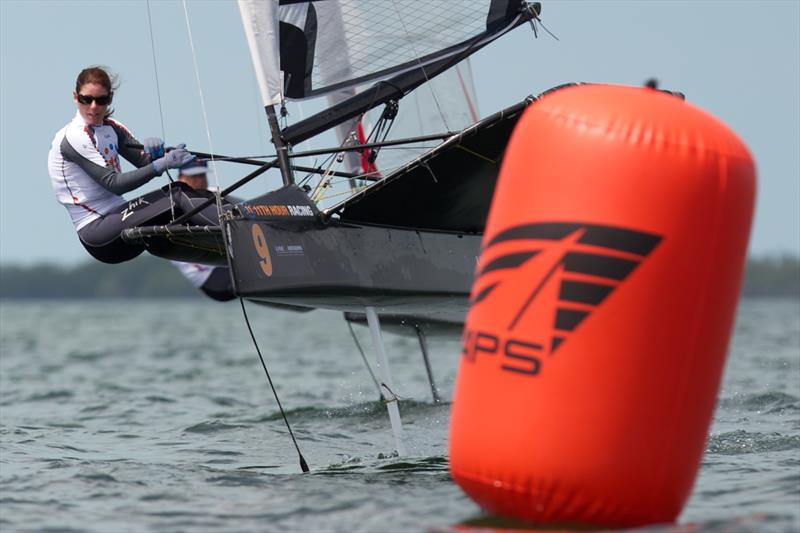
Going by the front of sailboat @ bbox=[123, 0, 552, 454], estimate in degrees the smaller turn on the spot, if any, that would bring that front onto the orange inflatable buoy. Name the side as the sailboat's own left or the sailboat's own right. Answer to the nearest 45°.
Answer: approximately 45° to the sailboat's own left

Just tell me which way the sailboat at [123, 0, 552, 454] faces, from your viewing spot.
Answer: facing the viewer and to the left of the viewer

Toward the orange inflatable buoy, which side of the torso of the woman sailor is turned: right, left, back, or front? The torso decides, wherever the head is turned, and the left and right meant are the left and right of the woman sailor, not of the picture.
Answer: front

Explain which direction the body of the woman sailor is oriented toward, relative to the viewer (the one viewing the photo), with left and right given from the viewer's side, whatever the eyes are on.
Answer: facing the viewer and to the right of the viewer
